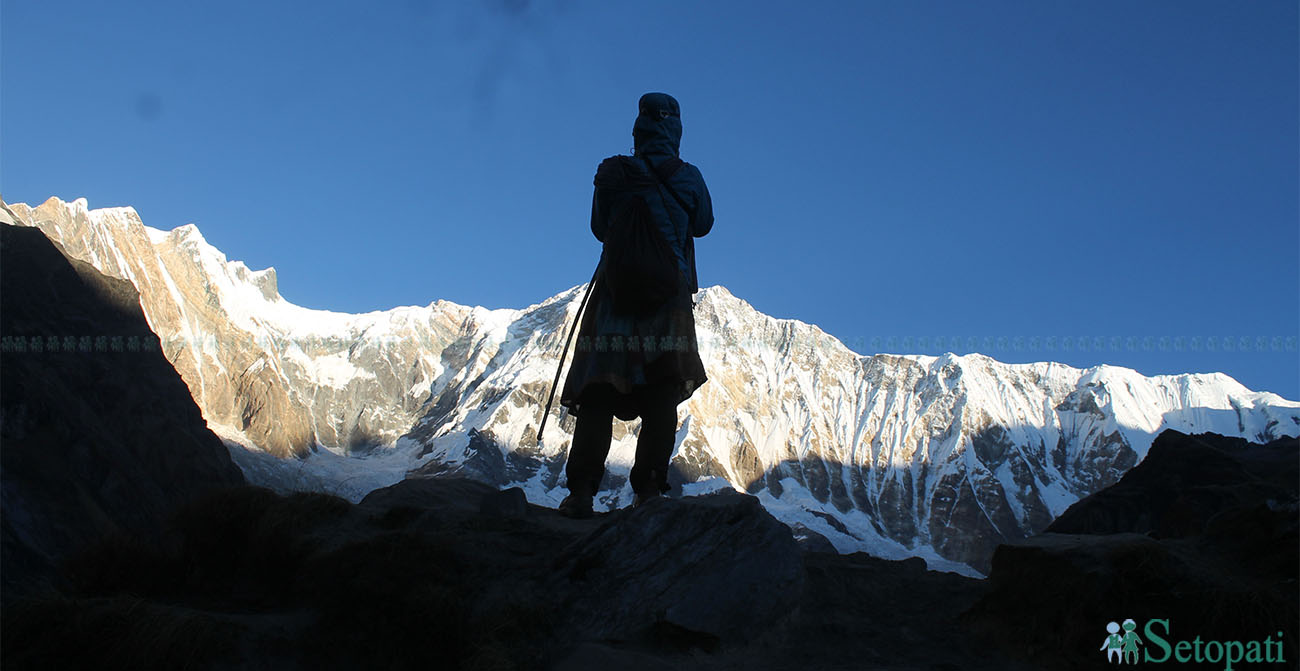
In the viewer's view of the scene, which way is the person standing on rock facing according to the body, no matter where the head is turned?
away from the camera

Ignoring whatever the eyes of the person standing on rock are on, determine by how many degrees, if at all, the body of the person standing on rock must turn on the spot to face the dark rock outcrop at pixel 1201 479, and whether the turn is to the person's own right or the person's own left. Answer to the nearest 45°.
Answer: approximately 45° to the person's own right
